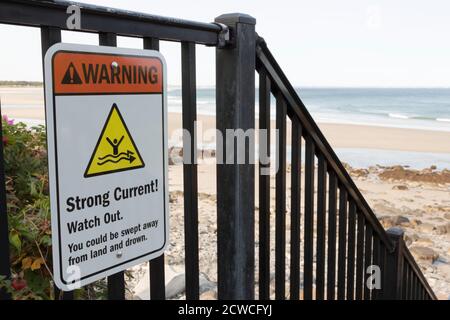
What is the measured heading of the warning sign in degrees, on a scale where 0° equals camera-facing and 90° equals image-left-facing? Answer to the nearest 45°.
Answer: approximately 315°
